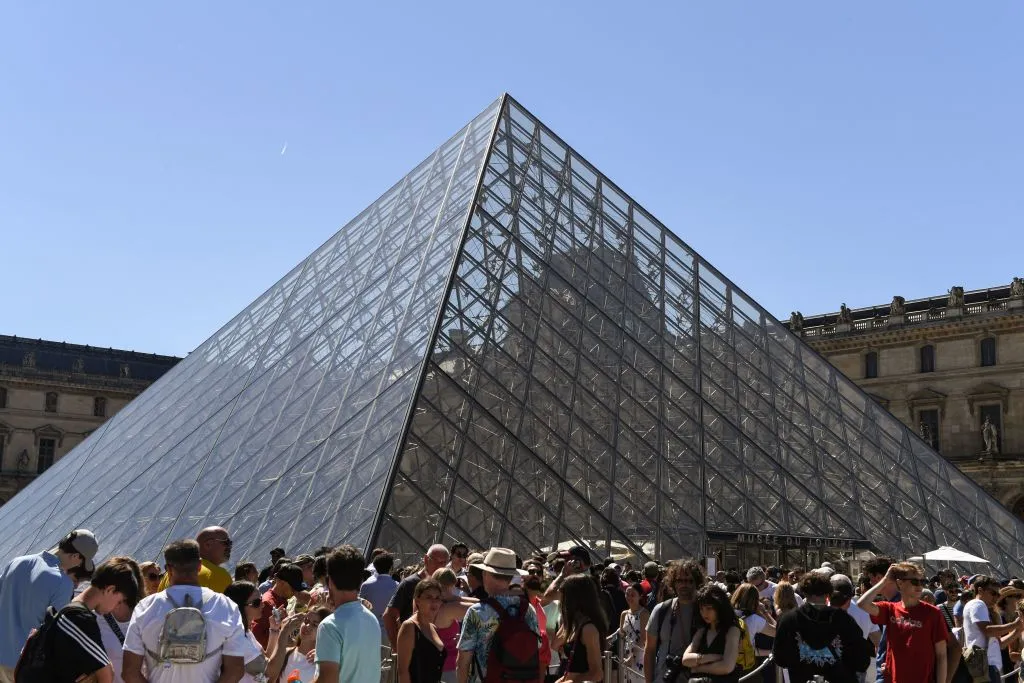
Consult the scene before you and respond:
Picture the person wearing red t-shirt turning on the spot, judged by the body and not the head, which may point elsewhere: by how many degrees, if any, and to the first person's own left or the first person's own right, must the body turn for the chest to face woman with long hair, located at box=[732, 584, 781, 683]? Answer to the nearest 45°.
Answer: approximately 135° to the first person's own right

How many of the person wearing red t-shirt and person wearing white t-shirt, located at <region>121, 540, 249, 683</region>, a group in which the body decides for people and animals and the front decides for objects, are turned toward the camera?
1

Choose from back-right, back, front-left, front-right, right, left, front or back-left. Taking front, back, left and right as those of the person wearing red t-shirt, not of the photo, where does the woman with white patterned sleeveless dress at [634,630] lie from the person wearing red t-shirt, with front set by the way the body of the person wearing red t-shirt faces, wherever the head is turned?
back-right

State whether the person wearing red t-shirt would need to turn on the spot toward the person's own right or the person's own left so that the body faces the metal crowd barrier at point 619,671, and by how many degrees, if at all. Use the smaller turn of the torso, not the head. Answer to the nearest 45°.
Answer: approximately 135° to the person's own right

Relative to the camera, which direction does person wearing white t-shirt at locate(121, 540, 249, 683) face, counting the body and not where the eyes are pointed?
away from the camera

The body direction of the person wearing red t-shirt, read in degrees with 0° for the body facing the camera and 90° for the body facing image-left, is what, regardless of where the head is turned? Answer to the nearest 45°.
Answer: approximately 0°

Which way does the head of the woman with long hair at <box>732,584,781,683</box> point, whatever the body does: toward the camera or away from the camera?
away from the camera
